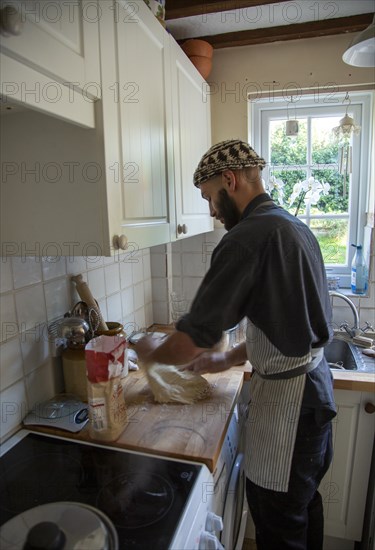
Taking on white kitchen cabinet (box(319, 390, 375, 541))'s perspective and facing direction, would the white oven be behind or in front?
in front

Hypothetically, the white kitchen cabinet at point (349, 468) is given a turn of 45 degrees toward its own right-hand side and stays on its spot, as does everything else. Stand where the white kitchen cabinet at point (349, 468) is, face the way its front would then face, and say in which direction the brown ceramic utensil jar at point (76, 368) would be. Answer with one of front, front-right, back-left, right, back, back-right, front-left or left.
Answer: front

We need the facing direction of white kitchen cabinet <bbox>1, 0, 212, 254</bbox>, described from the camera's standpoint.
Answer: facing the viewer and to the right of the viewer

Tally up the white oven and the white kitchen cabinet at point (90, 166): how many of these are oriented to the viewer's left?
0

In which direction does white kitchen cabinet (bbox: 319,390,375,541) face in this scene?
toward the camera

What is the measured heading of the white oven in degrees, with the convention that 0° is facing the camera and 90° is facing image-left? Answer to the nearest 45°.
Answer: approximately 315°

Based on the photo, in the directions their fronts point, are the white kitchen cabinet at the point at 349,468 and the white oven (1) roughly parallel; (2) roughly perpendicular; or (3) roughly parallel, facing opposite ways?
roughly perpendicular

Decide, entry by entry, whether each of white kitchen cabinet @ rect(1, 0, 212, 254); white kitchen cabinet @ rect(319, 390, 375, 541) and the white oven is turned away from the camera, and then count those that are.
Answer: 0

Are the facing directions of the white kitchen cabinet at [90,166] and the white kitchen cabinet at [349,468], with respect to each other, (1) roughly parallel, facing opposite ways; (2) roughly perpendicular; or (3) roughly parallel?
roughly perpendicular

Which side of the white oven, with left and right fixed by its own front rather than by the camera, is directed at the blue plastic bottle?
left
